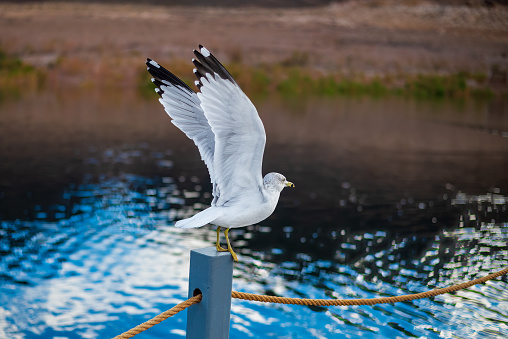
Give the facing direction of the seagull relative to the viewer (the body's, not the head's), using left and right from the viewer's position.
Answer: facing to the right of the viewer
